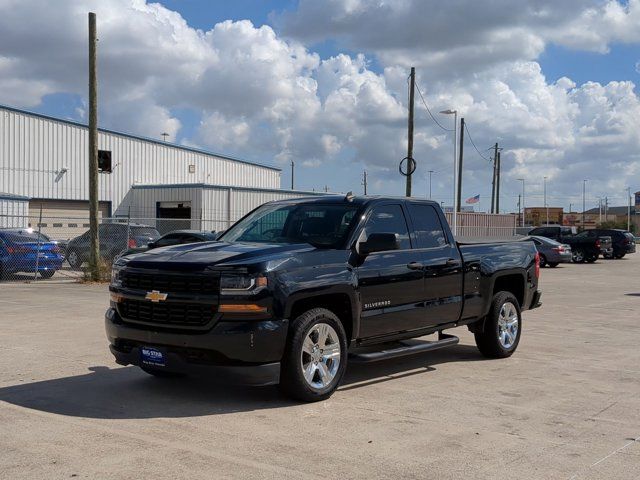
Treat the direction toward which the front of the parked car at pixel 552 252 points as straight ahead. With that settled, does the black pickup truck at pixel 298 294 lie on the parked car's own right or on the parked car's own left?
on the parked car's own left

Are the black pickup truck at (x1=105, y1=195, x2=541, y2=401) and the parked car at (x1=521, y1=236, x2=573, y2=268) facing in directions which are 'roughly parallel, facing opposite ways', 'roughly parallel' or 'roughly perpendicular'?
roughly perpendicular

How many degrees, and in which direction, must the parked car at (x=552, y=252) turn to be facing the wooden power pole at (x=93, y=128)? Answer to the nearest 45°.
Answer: approximately 90° to its left

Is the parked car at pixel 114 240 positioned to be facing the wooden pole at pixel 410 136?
no

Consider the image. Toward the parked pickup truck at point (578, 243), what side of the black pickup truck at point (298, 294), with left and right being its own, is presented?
back

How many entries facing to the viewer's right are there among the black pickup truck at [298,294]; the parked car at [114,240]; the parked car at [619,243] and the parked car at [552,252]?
0

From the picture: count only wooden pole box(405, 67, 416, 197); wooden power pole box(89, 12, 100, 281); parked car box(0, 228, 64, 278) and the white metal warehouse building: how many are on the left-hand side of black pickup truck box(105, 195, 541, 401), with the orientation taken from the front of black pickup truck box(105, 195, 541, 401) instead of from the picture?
0

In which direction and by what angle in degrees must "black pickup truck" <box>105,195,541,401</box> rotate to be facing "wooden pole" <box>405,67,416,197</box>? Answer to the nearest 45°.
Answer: approximately 135° to its right

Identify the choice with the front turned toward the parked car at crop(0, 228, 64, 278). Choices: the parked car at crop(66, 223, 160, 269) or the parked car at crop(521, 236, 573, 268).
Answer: the parked car at crop(66, 223, 160, 269)

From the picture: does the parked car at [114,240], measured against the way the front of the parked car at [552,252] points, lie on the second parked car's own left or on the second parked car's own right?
on the second parked car's own left

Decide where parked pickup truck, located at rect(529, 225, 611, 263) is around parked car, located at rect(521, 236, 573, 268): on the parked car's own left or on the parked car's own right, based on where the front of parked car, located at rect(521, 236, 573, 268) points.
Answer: on the parked car's own right

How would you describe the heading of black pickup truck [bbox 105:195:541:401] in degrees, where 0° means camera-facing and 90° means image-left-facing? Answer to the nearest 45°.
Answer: approximately 45°

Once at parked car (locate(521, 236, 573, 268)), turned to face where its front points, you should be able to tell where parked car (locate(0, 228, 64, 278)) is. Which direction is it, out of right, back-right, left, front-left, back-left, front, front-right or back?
left

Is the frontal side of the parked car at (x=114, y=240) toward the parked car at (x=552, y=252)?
no

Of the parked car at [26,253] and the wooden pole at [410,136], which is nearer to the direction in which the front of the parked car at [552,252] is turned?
the wooden pole

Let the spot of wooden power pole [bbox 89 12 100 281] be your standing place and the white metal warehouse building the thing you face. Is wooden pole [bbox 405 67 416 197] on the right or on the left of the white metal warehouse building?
right
